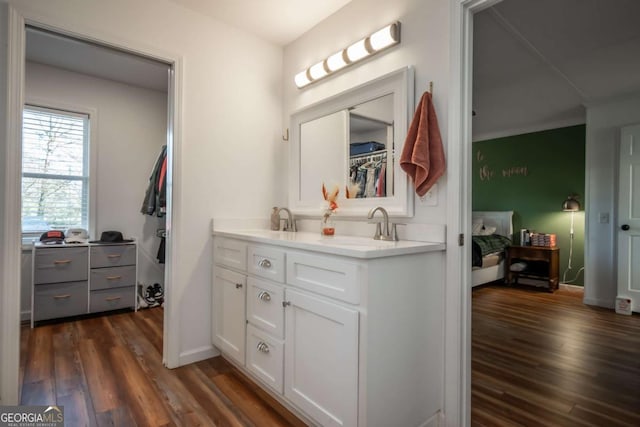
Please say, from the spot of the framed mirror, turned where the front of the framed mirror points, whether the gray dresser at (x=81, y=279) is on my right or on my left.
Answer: on my right

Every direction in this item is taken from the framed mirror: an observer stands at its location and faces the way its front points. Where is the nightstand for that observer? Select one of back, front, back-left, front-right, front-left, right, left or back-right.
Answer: back

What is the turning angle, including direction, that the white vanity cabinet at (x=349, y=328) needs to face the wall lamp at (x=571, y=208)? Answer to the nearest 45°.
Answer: approximately 180°

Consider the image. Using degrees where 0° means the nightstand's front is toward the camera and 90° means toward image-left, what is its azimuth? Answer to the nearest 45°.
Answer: approximately 45°

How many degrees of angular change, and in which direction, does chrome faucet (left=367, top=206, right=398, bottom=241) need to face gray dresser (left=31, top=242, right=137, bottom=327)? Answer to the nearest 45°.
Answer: approximately 45° to its right

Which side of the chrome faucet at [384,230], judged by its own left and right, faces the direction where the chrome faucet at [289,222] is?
right
